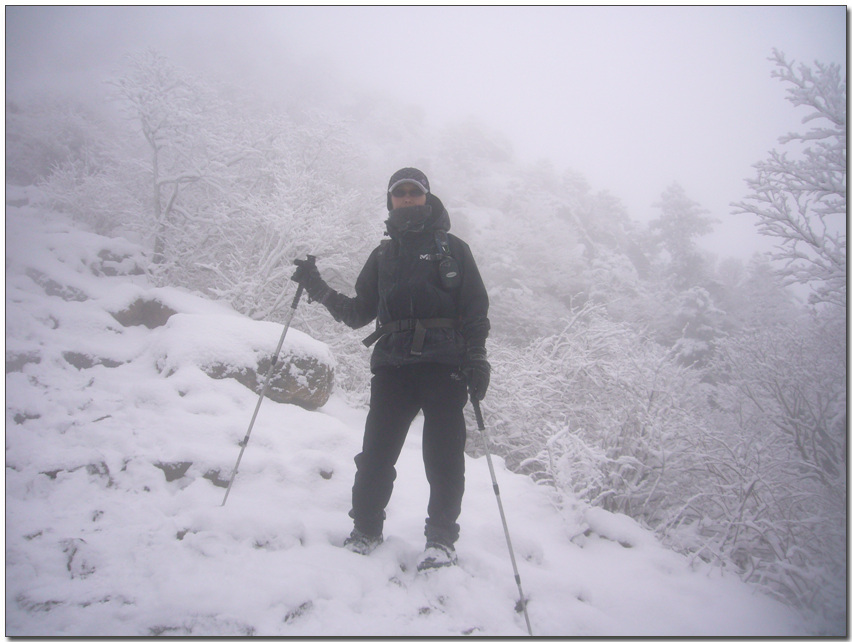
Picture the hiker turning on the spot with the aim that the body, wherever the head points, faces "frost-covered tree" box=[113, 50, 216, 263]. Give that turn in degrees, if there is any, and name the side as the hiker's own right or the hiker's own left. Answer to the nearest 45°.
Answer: approximately 135° to the hiker's own right

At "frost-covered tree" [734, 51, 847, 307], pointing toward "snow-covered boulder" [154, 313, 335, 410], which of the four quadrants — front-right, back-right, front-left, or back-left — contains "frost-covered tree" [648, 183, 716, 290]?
back-right

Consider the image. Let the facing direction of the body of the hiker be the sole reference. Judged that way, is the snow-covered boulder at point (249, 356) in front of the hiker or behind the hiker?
behind

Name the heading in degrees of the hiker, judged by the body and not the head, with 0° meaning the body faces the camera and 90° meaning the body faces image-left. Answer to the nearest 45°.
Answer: approximately 0°

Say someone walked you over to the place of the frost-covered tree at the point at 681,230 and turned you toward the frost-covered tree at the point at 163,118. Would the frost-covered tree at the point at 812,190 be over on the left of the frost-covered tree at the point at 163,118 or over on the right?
left

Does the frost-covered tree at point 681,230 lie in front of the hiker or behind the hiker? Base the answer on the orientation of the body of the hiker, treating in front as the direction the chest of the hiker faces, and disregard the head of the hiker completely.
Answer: behind
